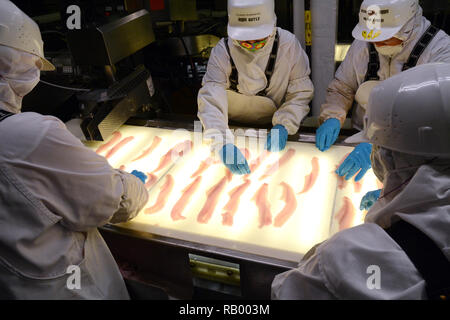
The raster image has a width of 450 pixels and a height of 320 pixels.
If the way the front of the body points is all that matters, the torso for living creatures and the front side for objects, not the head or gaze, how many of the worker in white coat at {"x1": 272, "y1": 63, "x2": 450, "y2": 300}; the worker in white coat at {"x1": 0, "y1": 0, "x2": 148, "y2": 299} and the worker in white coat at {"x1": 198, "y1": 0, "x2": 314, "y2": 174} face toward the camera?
1

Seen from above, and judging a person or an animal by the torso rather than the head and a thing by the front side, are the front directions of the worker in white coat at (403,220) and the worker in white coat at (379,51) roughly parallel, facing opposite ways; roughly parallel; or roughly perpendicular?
roughly perpendicular

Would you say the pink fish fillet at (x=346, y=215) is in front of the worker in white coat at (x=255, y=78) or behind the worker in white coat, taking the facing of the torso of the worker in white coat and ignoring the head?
in front

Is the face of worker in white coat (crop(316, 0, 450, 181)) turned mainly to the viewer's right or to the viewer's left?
to the viewer's left

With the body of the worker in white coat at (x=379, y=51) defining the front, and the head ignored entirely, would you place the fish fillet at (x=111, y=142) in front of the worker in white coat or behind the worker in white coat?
in front

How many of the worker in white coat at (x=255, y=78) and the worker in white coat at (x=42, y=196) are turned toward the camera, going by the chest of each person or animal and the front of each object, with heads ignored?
1

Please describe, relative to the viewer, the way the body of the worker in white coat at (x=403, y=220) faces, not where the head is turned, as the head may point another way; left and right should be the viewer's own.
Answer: facing away from the viewer and to the left of the viewer

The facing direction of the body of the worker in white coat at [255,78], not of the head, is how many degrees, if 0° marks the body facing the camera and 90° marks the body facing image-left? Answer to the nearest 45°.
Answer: approximately 0°

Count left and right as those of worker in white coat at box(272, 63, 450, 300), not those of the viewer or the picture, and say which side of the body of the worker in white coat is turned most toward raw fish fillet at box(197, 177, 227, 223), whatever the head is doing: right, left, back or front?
front

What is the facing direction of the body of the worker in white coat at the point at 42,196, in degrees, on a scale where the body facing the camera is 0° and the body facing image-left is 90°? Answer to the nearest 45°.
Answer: approximately 225°

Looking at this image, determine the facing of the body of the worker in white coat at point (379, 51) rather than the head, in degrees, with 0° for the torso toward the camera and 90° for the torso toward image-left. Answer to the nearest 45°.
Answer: approximately 45°

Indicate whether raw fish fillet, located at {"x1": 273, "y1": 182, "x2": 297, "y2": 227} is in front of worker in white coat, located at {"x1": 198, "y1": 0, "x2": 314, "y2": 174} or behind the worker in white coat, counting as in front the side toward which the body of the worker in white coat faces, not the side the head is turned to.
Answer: in front

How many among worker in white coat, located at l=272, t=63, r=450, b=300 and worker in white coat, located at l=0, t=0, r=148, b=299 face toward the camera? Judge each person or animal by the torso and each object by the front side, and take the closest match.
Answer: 0

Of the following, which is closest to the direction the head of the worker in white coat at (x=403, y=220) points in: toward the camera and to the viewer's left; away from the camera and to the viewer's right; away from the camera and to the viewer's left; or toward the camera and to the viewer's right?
away from the camera and to the viewer's left
